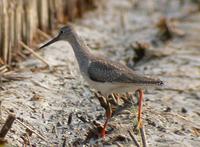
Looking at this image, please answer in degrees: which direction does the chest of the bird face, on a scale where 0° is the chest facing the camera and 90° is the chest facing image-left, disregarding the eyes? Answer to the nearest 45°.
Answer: approximately 90°
